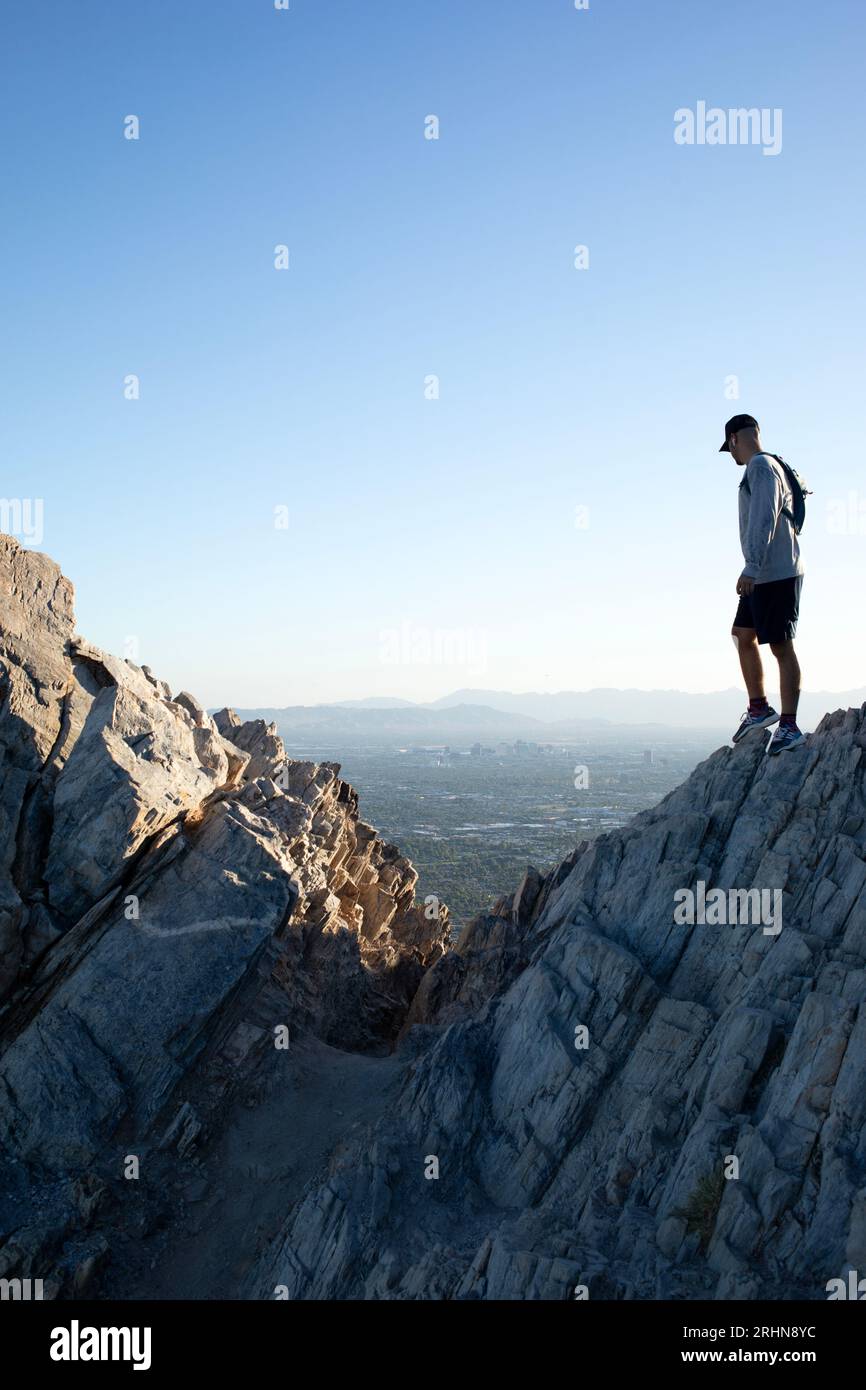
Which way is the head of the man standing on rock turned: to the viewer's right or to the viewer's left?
to the viewer's left

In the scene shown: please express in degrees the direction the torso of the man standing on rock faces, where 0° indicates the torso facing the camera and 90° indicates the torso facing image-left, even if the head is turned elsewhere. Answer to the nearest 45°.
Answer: approximately 90°
